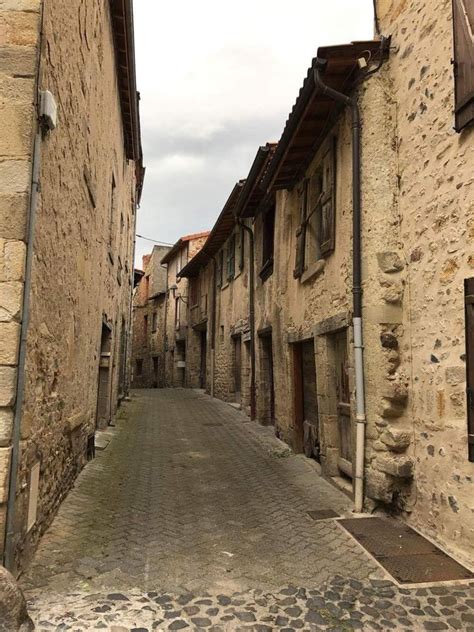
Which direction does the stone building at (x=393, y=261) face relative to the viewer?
to the viewer's left

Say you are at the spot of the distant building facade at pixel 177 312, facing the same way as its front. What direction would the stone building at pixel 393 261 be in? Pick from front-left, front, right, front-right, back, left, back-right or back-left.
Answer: front-left

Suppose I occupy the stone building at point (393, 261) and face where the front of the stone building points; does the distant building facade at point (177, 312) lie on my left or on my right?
on my right

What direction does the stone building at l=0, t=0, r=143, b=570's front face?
to the viewer's right

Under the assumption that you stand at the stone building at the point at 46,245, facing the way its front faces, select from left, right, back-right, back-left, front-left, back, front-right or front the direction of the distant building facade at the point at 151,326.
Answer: left

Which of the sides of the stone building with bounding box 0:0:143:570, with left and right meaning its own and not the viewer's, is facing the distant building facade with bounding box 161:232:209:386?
left

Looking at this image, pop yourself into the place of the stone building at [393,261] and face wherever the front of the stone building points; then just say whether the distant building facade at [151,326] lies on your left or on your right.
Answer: on your right
